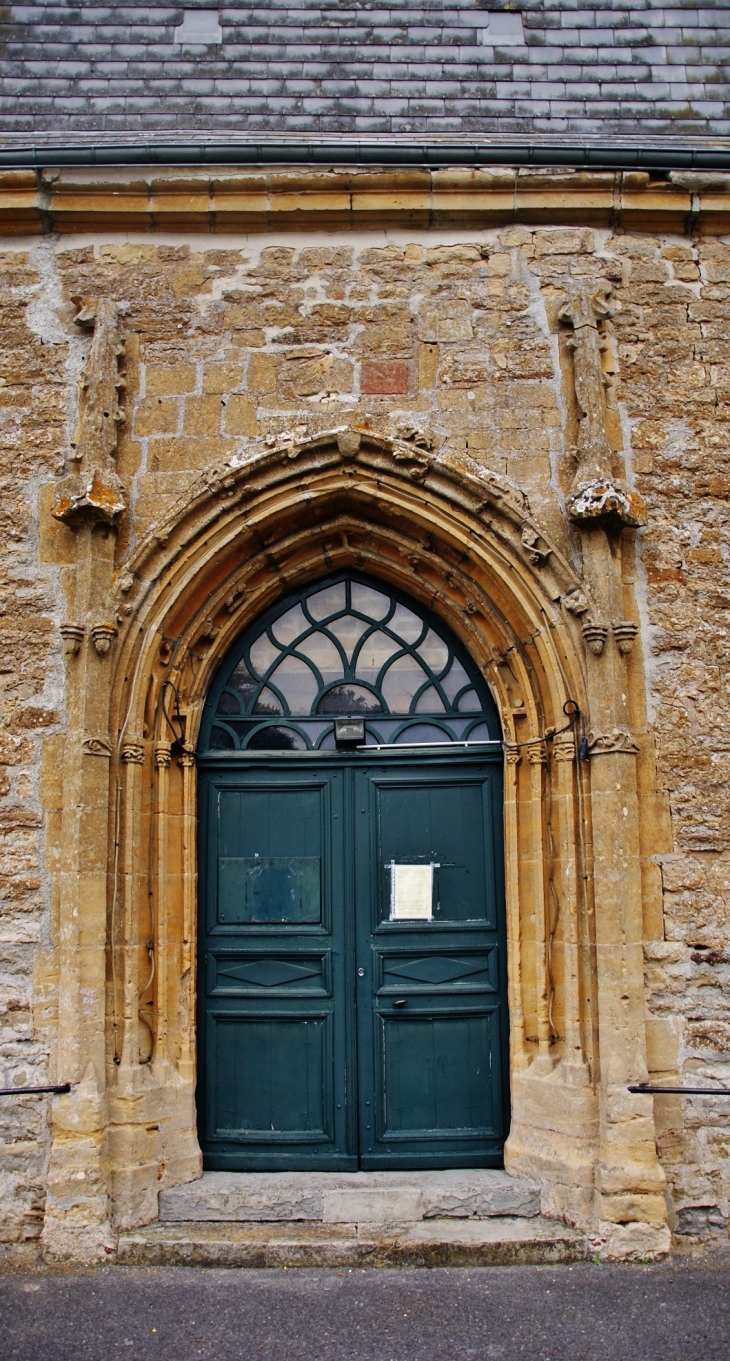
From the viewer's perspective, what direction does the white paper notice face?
toward the camera

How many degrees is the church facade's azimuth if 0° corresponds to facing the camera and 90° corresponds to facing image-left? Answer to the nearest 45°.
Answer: approximately 0°

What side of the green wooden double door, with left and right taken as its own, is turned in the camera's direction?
front
